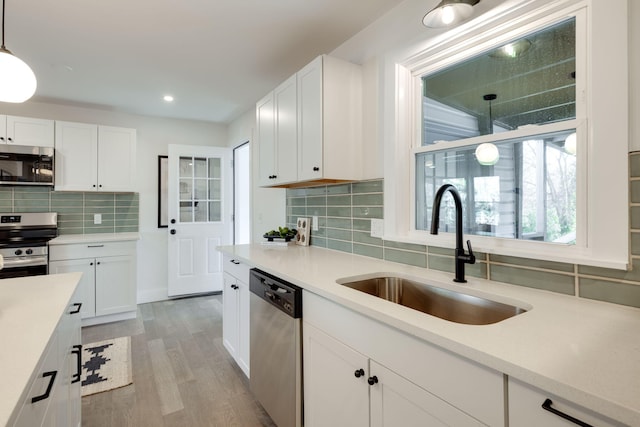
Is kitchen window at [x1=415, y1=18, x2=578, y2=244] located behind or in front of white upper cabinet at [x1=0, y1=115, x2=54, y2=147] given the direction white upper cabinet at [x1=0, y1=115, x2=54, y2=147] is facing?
in front

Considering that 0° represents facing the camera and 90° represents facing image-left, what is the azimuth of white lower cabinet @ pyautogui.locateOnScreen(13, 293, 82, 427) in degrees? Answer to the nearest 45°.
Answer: approximately 270°

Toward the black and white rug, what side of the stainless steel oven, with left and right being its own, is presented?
front

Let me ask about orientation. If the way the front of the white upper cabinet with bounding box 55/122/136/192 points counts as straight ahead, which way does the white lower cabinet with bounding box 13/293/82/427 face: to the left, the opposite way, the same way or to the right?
to the left

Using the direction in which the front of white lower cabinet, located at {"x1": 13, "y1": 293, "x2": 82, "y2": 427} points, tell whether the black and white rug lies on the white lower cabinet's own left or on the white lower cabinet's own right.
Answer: on the white lower cabinet's own left

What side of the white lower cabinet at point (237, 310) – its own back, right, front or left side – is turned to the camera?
left

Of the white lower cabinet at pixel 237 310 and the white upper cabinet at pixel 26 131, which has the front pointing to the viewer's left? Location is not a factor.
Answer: the white lower cabinet

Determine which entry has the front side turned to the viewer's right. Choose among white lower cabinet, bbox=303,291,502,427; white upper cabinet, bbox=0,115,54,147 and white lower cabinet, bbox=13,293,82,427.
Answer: white lower cabinet, bbox=13,293,82,427

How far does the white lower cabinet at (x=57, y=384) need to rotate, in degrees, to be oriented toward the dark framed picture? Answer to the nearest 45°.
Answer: approximately 90° to its left

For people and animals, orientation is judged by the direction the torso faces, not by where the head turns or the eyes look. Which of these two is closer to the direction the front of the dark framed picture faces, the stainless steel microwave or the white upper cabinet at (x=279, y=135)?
the white upper cabinet

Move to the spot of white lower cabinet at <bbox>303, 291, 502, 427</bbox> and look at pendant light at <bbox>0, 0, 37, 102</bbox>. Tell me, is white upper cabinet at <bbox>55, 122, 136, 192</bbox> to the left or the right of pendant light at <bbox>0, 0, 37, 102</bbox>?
right

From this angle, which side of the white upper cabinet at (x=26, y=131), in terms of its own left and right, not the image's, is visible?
front

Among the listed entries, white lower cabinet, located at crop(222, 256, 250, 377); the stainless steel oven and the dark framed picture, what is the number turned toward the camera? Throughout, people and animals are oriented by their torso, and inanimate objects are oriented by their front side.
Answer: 2

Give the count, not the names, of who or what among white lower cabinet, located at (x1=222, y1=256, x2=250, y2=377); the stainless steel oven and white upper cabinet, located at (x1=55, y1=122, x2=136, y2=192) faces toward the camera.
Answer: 2

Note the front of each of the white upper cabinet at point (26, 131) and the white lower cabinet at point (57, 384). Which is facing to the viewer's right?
the white lower cabinet

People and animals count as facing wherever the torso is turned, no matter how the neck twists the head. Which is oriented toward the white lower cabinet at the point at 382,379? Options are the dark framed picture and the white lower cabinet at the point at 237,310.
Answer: the dark framed picture

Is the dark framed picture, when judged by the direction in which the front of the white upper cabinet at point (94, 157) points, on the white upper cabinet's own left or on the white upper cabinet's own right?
on the white upper cabinet's own left

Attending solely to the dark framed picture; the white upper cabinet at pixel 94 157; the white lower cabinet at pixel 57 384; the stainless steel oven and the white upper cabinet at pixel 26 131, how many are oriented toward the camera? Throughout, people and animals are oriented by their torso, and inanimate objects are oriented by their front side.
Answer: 4

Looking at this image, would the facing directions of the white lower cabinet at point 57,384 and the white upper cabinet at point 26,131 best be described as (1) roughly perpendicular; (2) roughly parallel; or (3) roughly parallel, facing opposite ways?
roughly perpendicular

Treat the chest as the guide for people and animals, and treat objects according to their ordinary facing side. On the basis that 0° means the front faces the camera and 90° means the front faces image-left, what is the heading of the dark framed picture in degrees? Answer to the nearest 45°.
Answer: approximately 0°
